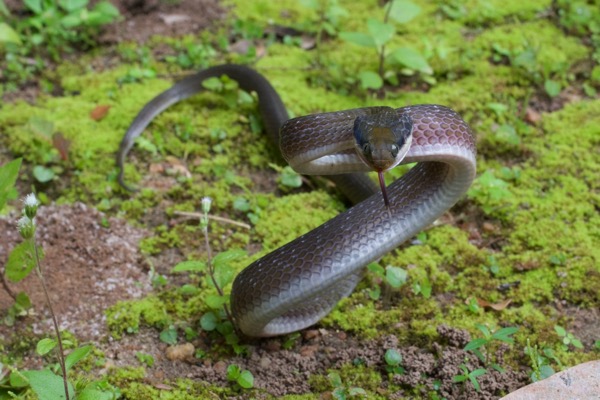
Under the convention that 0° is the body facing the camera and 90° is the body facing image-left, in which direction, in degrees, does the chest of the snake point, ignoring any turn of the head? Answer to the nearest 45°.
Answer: approximately 0°

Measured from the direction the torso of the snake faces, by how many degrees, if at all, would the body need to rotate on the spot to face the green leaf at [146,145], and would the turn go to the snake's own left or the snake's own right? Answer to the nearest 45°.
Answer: approximately 135° to the snake's own right

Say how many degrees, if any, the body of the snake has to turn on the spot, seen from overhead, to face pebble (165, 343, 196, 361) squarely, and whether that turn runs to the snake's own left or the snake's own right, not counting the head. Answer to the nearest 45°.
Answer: approximately 90° to the snake's own right

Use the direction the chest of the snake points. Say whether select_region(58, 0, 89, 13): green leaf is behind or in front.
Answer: behind

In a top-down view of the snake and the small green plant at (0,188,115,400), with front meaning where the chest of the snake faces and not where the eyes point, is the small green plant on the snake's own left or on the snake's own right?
on the snake's own right

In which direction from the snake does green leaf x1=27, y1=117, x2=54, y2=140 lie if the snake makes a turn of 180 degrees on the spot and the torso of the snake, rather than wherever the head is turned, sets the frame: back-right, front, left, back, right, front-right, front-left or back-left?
front-left

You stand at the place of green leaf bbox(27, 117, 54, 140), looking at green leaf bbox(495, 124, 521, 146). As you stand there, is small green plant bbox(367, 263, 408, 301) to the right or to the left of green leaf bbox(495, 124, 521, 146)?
right
